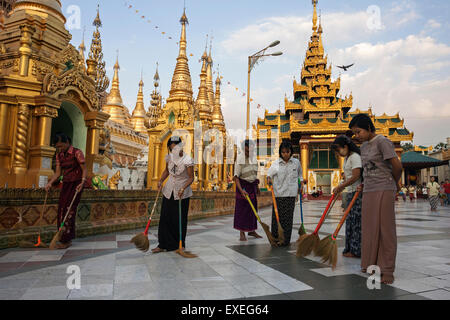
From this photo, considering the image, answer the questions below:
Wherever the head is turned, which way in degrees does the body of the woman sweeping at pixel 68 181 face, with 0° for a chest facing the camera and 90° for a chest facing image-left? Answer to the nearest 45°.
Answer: approximately 45°

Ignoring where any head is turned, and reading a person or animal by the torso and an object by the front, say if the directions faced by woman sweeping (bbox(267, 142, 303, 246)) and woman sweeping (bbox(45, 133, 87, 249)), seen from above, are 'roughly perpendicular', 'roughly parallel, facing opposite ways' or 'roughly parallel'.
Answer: roughly parallel

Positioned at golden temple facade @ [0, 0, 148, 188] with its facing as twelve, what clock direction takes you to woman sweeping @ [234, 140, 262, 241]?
The woman sweeping is roughly at 12 o'clock from the golden temple facade.

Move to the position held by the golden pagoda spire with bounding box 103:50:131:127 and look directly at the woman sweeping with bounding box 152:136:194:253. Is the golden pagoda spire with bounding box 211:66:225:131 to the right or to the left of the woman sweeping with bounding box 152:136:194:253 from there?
left

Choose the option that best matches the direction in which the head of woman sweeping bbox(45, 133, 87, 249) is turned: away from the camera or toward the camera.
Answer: toward the camera

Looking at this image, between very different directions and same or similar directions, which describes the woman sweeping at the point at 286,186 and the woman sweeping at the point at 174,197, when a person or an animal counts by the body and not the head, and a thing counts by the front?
same or similar directions

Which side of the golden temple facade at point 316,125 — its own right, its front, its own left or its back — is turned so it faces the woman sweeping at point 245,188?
front

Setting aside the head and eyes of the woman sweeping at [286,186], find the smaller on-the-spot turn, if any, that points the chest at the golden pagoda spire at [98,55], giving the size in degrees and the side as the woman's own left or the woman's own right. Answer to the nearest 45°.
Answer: approximately 135° to the woman's own right

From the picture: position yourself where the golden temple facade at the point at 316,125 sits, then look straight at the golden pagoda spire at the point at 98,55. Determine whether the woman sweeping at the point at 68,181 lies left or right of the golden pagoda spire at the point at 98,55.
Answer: left

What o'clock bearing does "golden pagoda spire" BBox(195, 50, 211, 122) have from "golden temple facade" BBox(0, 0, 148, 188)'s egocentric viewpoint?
The golden pagoda spire is roughly at 9 o'clock from the golden temple facade.

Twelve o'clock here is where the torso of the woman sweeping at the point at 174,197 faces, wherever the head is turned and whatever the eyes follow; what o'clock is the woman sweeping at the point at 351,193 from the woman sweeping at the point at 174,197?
the woman sweeping at the point at 351,193 is roughly at 8 o'clock from the woman sweeping at the point at 174,197.

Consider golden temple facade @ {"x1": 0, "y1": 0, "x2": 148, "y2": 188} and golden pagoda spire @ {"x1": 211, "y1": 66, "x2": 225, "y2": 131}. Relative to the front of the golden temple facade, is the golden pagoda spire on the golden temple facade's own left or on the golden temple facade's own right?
on the golden temple facade's own left
